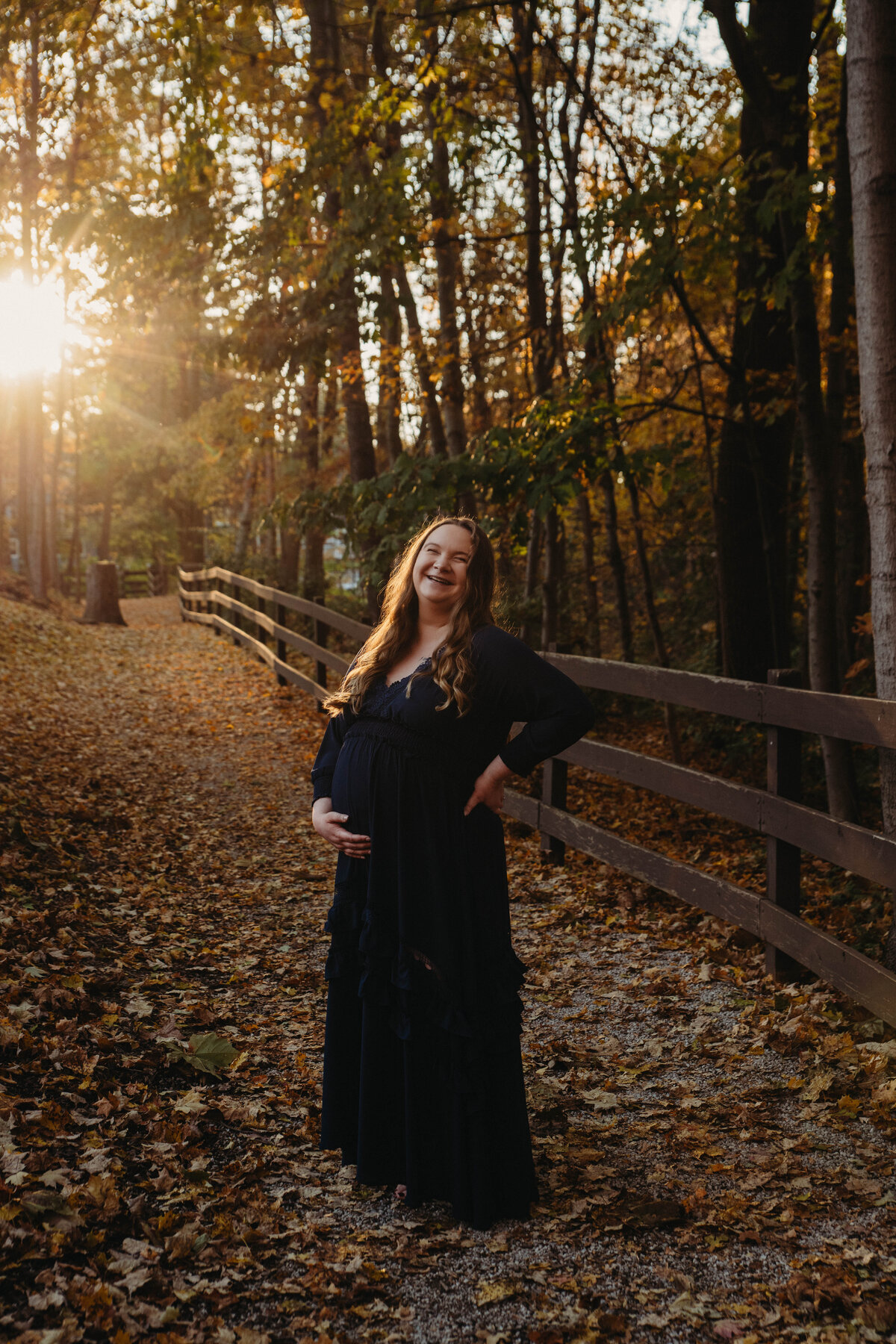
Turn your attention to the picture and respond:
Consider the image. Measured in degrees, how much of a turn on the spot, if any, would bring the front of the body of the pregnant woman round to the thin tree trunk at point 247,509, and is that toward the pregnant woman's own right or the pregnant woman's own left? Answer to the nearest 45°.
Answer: approximately 135° to the pregnant woman's own right

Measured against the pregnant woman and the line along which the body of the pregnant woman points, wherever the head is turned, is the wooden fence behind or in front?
behind

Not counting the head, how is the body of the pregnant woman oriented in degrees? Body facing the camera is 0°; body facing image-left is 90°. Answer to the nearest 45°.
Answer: approximately 45°

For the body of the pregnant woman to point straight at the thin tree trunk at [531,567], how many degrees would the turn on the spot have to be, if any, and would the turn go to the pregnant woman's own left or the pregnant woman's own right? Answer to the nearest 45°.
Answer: approximately 135° to the pregnant woman's own right
